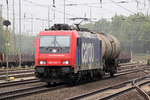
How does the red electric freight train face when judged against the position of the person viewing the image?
facing the viewer and to the left of the viewer
